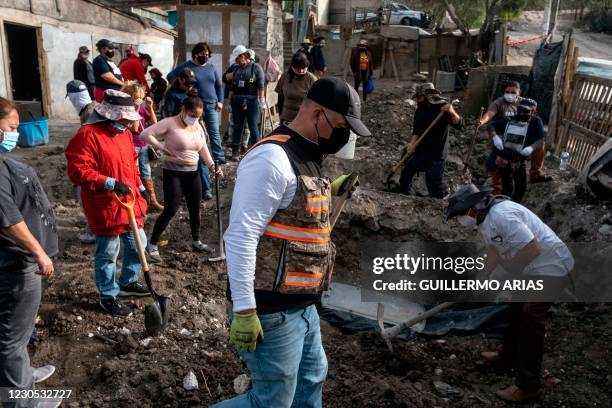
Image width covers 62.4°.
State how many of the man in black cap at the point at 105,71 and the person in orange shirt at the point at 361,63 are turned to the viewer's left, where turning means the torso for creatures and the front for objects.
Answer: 0

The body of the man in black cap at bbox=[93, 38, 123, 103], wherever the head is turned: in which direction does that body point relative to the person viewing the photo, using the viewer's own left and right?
facing the viewer and to the right of the viewer

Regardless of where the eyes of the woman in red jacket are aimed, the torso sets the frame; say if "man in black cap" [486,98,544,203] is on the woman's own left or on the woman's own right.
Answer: on the woman's own left

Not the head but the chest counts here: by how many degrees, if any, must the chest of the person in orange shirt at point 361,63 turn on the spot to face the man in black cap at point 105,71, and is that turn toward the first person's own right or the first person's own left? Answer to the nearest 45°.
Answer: approximately 45° to the first person's own right

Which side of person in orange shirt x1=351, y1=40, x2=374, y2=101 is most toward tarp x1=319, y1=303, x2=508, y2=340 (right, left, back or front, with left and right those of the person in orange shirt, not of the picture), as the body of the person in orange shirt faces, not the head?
front

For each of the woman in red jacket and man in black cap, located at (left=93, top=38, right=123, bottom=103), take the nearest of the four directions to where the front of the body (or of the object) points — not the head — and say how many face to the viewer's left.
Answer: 0

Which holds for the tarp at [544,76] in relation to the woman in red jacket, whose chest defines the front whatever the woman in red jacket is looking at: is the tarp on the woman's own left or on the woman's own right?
on the woman's own left

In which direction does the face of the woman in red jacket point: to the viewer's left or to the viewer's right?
to the viewer's right

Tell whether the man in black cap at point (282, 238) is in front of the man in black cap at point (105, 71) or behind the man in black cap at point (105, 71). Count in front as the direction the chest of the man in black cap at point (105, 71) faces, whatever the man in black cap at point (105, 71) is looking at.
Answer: in front

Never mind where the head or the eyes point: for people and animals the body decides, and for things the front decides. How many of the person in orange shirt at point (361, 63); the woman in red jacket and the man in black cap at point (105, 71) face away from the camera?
0

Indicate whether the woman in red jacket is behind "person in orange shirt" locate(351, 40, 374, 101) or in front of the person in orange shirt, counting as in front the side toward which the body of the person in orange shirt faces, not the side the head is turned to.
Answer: in front

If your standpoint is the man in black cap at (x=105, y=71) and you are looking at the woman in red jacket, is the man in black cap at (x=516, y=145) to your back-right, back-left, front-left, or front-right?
front-left

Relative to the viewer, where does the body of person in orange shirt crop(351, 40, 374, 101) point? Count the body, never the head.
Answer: toward the camera

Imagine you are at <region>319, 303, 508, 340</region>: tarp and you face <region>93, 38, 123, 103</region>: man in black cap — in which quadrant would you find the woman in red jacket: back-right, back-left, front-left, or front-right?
front-left

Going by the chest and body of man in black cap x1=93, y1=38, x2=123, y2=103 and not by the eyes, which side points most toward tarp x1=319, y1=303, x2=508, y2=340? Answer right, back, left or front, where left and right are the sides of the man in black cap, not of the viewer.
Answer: front

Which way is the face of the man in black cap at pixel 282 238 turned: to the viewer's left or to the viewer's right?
to the viewer's right
